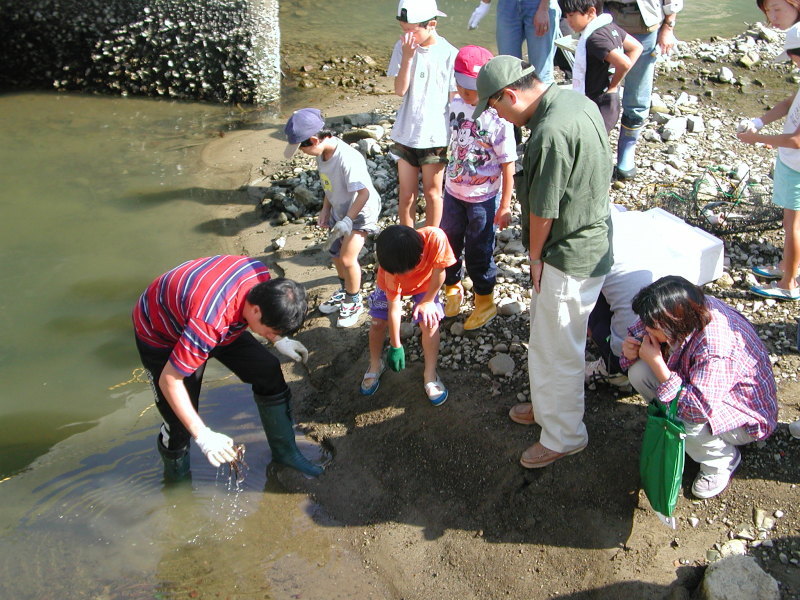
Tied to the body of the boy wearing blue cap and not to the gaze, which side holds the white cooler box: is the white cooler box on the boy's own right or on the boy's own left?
on the boy's own left

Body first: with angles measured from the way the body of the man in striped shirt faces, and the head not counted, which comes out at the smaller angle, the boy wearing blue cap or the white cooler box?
the white cooler box

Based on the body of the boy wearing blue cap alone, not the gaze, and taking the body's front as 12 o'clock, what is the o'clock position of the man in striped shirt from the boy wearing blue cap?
The man in striped shirt is roughly at 11 o'clock from the boy wearing blue cap.

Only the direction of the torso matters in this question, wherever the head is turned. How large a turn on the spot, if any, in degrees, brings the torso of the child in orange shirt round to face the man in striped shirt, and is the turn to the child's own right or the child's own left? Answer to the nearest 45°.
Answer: approximately 45° to the child's own right

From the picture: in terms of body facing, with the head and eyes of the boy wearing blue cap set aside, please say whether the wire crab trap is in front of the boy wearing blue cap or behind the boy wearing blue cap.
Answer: behind

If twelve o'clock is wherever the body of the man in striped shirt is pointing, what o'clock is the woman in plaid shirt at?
The woman in plaid shirt is roughly at 11 o'clock from the man in striped shirt.

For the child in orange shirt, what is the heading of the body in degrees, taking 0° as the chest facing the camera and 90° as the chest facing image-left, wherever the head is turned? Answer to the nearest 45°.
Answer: approximately 0°

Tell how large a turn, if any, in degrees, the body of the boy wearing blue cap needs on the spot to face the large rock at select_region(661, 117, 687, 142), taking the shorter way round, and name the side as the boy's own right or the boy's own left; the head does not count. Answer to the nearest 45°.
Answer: approximately 180°
